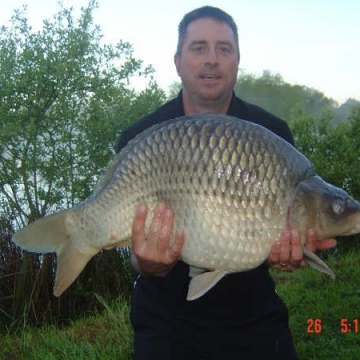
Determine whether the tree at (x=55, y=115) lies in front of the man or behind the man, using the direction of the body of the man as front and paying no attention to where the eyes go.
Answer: behind

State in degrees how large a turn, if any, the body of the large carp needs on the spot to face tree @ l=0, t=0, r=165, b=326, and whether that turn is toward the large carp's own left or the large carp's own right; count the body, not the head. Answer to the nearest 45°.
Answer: approximately 90° to the large carp's own left

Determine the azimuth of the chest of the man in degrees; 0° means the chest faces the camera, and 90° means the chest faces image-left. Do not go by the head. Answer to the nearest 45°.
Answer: approximately 0°

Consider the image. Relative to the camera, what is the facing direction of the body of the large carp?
to the viewer's right
